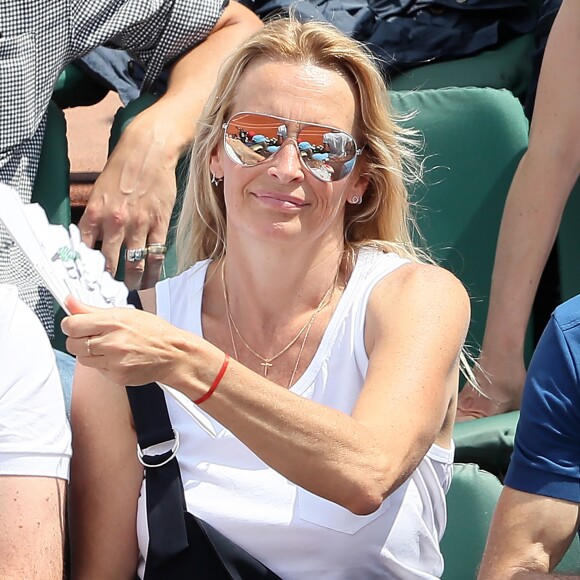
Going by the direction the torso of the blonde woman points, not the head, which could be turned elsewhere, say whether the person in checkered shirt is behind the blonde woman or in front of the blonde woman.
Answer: behind

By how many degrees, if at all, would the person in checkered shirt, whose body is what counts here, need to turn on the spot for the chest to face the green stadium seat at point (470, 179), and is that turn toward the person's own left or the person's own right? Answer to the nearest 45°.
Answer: approximately 90° to the person's own left

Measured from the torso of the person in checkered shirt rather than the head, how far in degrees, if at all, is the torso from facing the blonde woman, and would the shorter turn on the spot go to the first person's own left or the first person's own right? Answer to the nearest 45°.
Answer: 0° — they already face them

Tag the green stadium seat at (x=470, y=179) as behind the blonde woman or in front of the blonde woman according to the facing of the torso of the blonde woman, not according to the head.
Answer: behind

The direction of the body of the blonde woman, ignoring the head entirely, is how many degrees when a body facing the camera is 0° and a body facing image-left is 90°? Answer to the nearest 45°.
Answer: approximately 0°

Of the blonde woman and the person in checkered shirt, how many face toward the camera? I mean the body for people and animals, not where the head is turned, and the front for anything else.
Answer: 2

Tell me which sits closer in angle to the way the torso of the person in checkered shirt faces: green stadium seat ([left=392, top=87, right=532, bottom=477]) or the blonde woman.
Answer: the blonde woman
